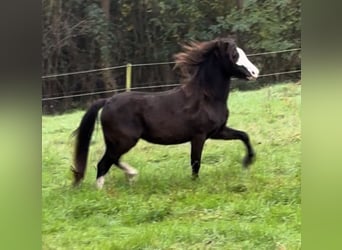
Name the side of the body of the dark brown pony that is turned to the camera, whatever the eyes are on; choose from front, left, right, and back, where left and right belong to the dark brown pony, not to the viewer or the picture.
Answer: right
